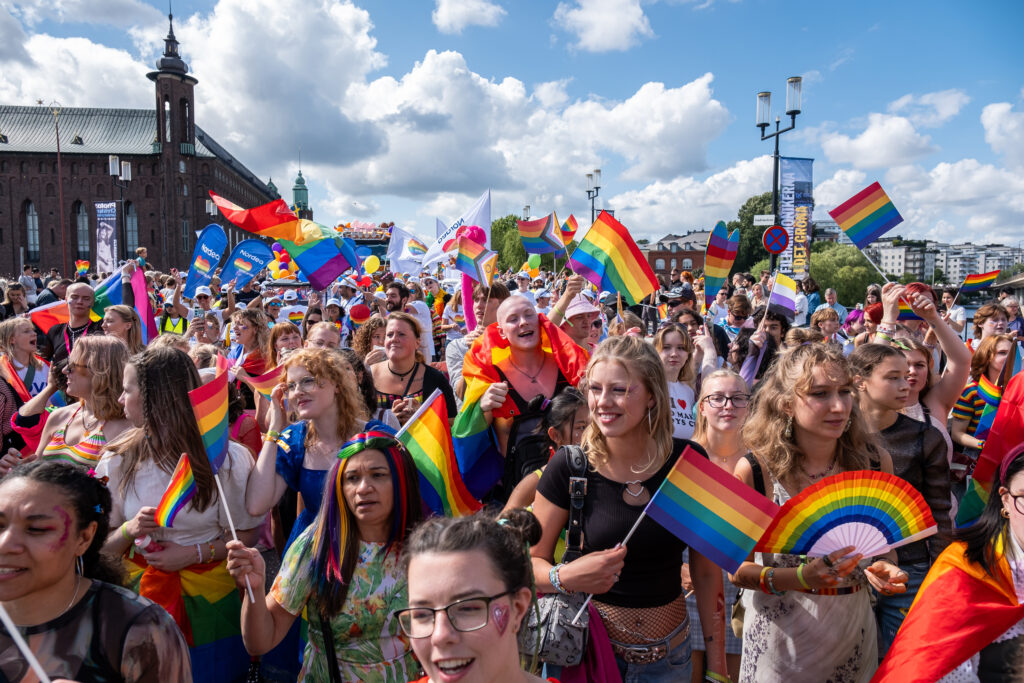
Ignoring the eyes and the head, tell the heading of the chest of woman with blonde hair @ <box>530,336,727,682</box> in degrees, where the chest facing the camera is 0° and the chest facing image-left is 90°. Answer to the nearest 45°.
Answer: approximately 0°

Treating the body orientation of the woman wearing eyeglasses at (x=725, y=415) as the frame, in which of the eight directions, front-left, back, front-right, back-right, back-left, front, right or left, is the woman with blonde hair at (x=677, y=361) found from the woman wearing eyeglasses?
back

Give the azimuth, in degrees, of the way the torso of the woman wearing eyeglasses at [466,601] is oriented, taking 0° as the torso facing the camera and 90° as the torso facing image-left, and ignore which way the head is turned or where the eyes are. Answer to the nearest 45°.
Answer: approximately 45°

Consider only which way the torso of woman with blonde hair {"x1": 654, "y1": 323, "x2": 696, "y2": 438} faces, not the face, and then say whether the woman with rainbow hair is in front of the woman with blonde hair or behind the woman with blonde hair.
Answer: in front

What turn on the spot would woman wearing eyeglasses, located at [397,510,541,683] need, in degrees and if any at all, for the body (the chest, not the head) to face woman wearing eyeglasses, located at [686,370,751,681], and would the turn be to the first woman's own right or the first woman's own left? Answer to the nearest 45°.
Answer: approximately 180°

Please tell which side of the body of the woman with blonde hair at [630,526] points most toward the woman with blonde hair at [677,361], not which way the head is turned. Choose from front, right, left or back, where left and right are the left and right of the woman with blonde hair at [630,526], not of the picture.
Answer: back

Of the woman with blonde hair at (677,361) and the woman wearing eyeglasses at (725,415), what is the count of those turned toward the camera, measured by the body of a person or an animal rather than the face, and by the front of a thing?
2
